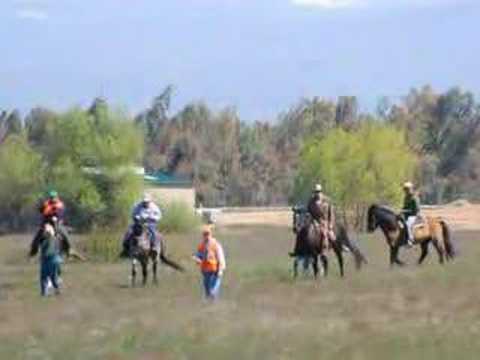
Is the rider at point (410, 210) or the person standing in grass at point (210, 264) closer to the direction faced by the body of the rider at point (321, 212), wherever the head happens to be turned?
the person standing in grass

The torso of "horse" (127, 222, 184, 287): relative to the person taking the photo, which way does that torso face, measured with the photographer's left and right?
facing the viewer and to the left of the viewer

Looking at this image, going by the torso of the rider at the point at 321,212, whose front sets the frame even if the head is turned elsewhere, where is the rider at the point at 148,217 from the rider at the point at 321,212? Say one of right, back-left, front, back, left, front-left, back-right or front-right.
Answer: front-right

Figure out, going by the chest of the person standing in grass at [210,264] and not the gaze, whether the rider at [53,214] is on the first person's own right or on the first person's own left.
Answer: on the first person's own right

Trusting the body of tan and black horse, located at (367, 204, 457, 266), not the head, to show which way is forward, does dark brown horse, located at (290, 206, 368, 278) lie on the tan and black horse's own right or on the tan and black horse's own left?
on the tan and black horse's own left

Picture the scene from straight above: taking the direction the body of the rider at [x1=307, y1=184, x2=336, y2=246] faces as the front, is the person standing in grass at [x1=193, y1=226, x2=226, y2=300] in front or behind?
in front

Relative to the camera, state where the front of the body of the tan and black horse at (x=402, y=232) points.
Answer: to the viewer's left

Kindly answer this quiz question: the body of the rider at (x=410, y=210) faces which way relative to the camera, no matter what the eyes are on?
to the viewer's left
